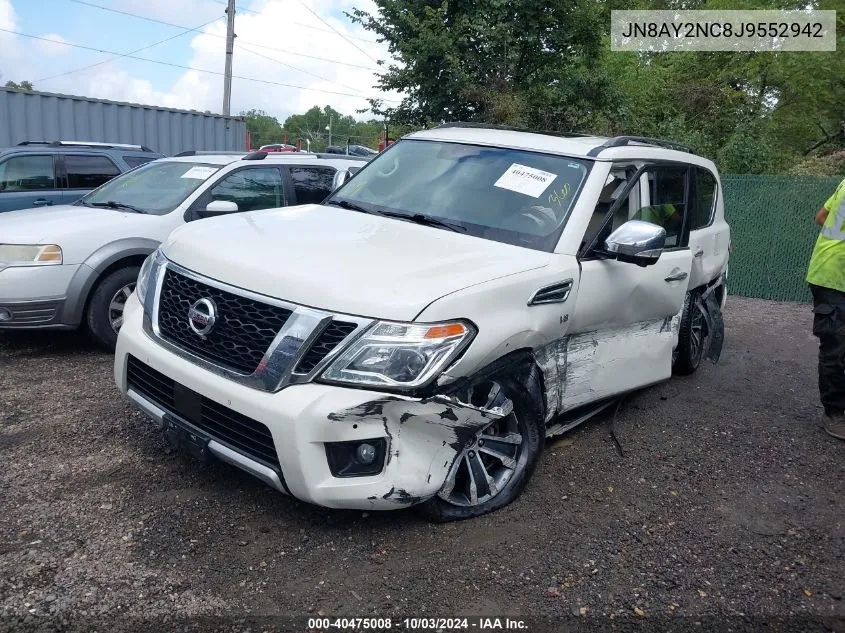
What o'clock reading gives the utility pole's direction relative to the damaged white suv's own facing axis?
The utility pole is roughly at 4 o'clock from the damaged white suv.

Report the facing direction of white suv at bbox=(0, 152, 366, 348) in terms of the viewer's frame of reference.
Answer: facing the viewer and to the left of the viewer

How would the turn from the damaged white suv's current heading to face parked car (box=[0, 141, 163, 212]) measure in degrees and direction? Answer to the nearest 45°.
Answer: approximately 90° to its right

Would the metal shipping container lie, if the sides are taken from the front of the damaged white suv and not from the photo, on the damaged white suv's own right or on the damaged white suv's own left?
on the damaged white suv's own right

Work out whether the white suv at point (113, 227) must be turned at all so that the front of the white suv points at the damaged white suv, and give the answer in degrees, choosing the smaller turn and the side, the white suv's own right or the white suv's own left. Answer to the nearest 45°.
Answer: approximately 90° to the white suv's own left

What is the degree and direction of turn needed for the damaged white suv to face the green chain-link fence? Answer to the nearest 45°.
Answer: approximately 180°

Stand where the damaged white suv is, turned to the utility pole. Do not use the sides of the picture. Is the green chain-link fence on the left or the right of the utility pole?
right

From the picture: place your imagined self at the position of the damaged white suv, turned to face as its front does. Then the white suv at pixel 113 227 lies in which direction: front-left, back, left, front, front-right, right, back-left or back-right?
right

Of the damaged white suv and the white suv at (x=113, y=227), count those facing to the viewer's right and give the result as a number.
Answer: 0

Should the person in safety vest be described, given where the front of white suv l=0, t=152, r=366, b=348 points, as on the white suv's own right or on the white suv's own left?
on the white suv's own left
